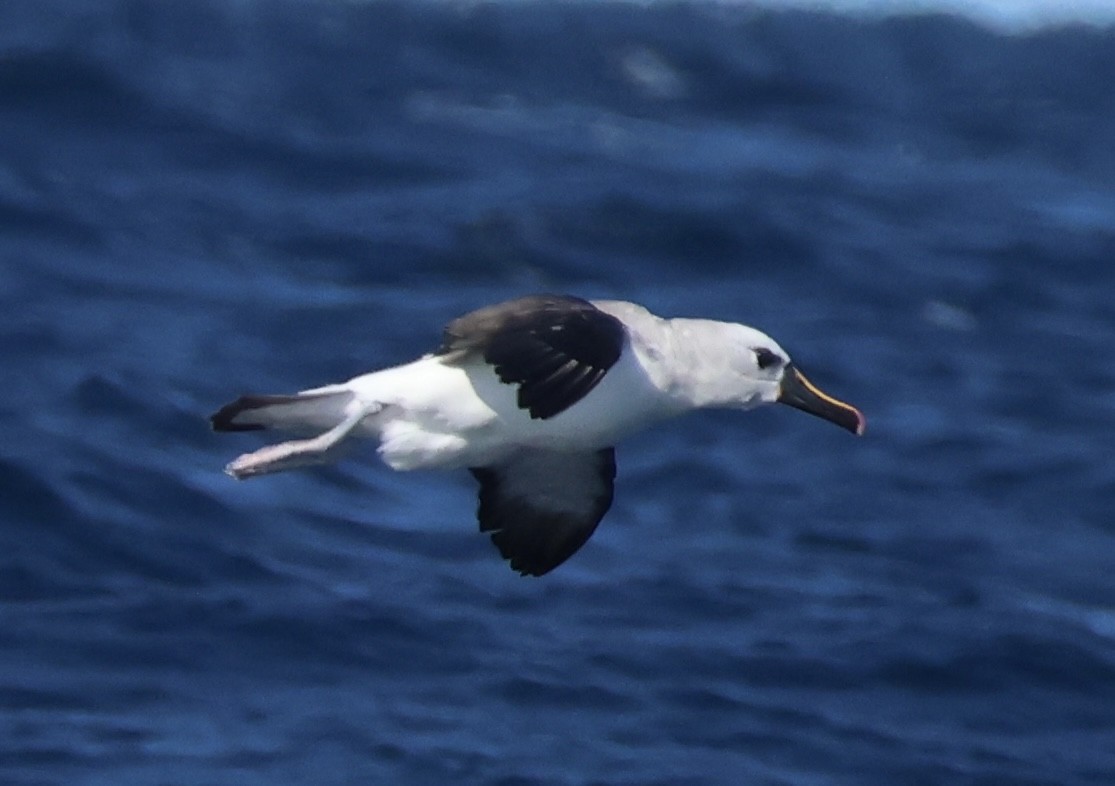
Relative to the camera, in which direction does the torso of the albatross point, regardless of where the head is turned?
to the viewer's right
